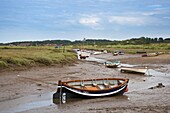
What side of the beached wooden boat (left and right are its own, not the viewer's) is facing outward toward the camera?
right
